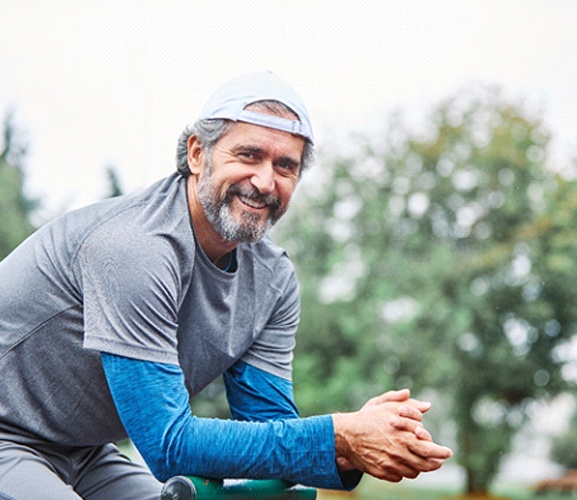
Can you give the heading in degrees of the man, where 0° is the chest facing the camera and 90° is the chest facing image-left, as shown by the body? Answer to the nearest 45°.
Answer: approximately 315°
